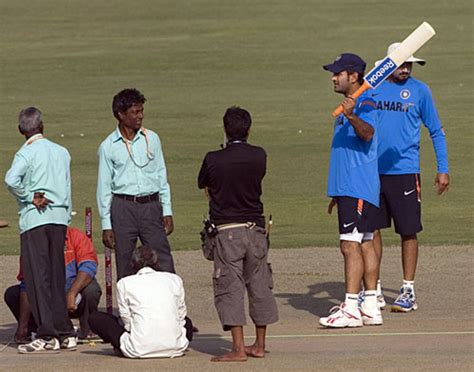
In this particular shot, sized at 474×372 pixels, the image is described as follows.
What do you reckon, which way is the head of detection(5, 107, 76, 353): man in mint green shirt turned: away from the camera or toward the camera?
away from the camera

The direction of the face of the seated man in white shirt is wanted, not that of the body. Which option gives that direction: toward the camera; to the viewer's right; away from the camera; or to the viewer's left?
away from the camera

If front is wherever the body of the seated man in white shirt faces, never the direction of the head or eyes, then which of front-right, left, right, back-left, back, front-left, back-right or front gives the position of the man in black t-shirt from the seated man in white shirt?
right

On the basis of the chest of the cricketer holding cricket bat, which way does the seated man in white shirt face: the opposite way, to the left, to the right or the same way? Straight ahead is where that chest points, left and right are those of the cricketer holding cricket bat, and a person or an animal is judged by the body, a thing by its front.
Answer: to the right

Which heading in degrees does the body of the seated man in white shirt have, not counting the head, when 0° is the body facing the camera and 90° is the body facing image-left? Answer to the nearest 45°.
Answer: approximately 180°

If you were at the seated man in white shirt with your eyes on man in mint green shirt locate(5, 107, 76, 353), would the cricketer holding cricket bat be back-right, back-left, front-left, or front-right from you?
back-right

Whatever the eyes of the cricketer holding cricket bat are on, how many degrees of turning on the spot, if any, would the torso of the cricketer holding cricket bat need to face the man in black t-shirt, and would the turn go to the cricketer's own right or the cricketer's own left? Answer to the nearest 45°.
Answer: approximately 45° to the cricketer's own left

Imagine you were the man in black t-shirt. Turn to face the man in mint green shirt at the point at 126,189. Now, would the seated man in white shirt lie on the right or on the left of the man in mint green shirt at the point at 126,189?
left

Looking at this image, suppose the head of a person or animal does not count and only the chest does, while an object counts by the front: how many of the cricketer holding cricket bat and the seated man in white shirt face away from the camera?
1

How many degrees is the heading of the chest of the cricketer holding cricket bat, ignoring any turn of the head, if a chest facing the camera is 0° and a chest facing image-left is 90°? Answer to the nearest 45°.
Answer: approximately 90°

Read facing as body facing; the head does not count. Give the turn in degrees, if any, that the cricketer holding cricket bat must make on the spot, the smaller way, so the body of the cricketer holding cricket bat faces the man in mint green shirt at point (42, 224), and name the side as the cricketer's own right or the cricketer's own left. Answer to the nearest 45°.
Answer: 0° — they already face them
